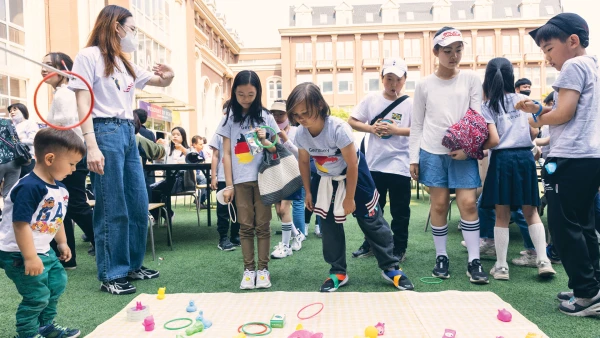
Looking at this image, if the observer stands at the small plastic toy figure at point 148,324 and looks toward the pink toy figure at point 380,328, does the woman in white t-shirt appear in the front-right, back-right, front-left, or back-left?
back-left

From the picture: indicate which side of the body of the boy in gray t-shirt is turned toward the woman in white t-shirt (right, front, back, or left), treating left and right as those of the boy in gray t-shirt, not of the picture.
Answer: front

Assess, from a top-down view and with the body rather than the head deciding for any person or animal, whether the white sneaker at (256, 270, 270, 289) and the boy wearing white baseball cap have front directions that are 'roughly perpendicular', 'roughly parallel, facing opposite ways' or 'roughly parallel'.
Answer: roughly parallel

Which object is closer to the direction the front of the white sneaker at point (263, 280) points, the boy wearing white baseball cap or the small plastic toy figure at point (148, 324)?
the small plastic toy figure

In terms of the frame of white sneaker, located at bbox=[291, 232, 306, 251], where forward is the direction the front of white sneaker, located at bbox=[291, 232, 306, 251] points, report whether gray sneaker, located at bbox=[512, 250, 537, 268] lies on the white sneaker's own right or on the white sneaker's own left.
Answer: on the white sneaker's own left

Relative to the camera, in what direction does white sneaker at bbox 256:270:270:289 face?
facing the viewer

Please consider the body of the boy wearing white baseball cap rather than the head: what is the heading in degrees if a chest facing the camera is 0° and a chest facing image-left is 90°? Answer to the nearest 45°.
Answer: approximately 0°

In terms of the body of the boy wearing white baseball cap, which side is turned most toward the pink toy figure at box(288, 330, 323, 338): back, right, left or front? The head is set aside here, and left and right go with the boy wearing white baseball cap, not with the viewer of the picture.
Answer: front

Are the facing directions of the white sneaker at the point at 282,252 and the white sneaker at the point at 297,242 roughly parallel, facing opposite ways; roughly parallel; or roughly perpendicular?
roughly parallel

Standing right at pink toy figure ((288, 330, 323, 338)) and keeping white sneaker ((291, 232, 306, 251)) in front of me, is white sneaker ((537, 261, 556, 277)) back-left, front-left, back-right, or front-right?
front-right

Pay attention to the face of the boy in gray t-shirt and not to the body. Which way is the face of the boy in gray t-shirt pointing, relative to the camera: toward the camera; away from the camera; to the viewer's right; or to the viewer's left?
to the viewer's left

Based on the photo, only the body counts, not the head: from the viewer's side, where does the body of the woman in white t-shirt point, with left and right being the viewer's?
facing the viewer and to the right of the viewer

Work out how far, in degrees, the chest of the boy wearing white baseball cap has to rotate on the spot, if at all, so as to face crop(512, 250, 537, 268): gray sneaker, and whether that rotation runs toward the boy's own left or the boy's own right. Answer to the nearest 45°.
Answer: approximately 90° to the boy's own left

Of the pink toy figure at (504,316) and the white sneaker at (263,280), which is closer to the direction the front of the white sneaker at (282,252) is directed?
the white sneaker

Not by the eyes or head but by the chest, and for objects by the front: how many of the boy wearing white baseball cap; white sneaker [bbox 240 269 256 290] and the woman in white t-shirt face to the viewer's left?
0

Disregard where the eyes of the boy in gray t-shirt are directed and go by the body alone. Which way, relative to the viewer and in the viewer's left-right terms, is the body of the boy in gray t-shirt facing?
facing to the left of the viewer

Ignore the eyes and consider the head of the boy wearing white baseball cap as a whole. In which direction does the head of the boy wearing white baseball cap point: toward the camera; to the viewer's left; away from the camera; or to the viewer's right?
toward the camera
